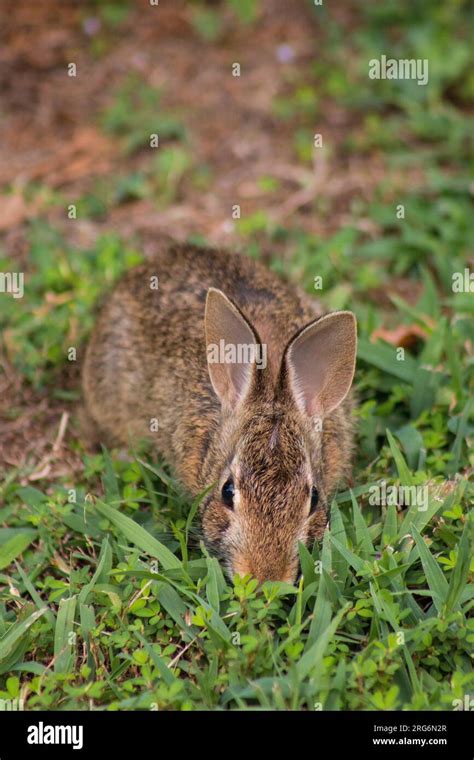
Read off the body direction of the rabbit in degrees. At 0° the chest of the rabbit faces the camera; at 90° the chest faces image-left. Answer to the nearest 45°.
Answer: approximately 315°
